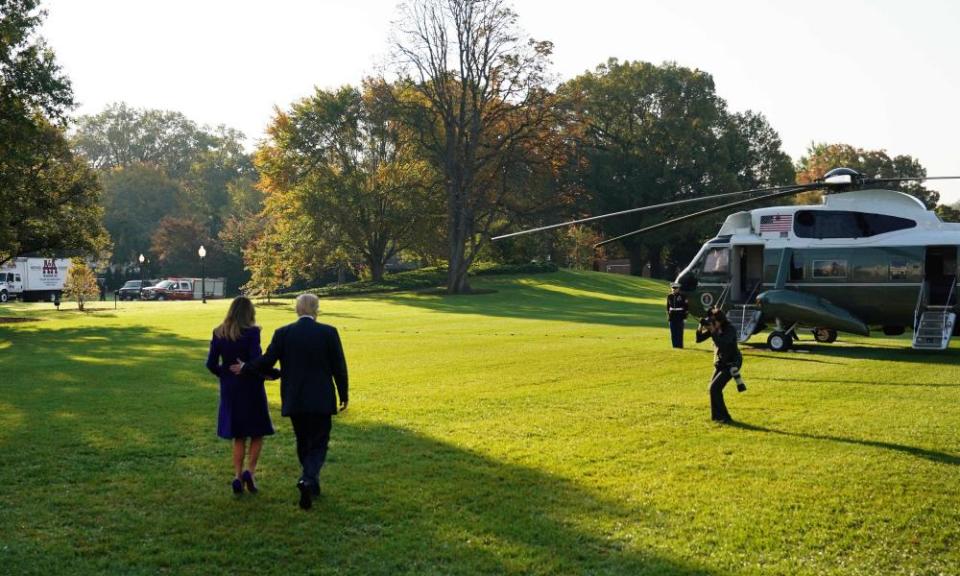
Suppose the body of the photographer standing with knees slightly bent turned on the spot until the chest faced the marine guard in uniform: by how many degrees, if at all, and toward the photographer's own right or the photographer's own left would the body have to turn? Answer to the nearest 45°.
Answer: approximately 90° to the photographer's own right

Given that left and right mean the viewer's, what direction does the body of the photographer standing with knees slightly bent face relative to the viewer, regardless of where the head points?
facing to the left of the viewer

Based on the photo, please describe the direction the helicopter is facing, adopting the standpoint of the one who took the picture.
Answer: facing to the left of the viewer

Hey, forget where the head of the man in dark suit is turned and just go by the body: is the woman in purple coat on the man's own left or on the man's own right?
on the man's own left

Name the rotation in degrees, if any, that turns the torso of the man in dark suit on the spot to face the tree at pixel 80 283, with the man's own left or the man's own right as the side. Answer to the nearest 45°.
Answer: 0° — they already face it

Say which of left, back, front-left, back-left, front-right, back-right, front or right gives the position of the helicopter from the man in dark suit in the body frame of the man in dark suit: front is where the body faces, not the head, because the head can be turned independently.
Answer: front-right

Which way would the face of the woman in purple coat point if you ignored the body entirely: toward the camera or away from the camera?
away from the camera

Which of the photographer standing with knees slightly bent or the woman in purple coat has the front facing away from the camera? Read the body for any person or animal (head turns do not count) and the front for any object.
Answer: the woman in purple coat

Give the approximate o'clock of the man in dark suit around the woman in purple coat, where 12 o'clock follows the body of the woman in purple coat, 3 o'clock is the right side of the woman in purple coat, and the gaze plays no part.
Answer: The man in dark suit is roughly at 4 o'clock from the woman in purple coat.

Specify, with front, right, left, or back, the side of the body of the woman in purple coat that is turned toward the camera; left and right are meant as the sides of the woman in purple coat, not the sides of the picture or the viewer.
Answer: back

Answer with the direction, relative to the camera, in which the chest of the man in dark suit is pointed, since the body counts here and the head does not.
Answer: away from the camera

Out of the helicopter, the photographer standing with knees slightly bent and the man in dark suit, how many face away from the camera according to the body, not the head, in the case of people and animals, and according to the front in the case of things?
1

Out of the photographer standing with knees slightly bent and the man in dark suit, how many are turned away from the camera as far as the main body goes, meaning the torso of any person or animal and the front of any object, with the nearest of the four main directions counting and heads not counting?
1
